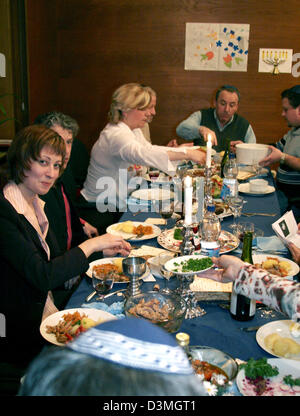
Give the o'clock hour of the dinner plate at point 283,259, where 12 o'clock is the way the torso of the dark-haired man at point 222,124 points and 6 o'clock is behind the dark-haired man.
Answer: The dinner plate is roughly at 12 o'clock from the dark-haired man.

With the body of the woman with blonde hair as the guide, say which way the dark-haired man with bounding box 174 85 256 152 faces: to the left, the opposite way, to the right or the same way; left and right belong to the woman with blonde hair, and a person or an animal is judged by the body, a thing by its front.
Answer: to the right

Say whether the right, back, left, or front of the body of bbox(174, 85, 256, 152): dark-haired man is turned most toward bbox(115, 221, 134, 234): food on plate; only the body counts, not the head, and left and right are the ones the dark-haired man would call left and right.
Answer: front

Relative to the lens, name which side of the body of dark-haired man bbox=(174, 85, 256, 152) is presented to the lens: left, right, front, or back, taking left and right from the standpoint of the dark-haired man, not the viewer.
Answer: front

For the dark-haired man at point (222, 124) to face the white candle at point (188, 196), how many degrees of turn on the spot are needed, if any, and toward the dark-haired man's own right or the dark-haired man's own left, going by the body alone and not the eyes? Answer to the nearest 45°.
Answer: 0° — they already face it

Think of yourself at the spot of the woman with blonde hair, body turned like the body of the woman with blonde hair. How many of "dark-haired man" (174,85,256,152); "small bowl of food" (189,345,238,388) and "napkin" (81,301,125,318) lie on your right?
2

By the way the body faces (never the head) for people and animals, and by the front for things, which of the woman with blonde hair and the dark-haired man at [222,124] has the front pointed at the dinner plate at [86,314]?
the dark-haired man

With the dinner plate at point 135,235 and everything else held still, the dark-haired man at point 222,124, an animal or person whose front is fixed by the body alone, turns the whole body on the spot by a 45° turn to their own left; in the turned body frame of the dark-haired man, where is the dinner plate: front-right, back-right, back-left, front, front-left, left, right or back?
front-right

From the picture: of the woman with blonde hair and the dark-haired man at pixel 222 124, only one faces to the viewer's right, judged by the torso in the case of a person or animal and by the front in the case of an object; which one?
the woman with blonde hair

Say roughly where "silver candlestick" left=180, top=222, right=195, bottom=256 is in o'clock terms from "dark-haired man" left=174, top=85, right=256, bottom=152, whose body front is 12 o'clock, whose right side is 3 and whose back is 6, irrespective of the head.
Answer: The silver candlestick is roughly at 12 o'clock from the dark-haired man.

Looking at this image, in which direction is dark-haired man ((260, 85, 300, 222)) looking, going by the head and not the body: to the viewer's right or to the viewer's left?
to the viewer's left

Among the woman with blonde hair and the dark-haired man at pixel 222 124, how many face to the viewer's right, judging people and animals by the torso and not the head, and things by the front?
1

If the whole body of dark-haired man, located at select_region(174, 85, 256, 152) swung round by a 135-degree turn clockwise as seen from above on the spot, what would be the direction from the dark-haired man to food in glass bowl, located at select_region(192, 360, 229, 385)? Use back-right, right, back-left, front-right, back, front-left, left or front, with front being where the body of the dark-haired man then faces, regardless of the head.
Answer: back-left

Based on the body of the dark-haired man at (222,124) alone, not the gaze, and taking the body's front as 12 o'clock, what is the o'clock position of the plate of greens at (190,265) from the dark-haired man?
The plate of greens is roughly at 12 o'clock from the dark-haired man.

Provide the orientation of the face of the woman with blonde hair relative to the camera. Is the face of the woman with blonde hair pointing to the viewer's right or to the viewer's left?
to the viewer's right

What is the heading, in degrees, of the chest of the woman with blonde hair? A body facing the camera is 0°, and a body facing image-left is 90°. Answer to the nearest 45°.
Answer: approximately 270°

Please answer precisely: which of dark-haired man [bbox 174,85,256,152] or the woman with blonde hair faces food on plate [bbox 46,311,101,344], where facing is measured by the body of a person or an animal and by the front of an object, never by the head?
the dark-haired man
